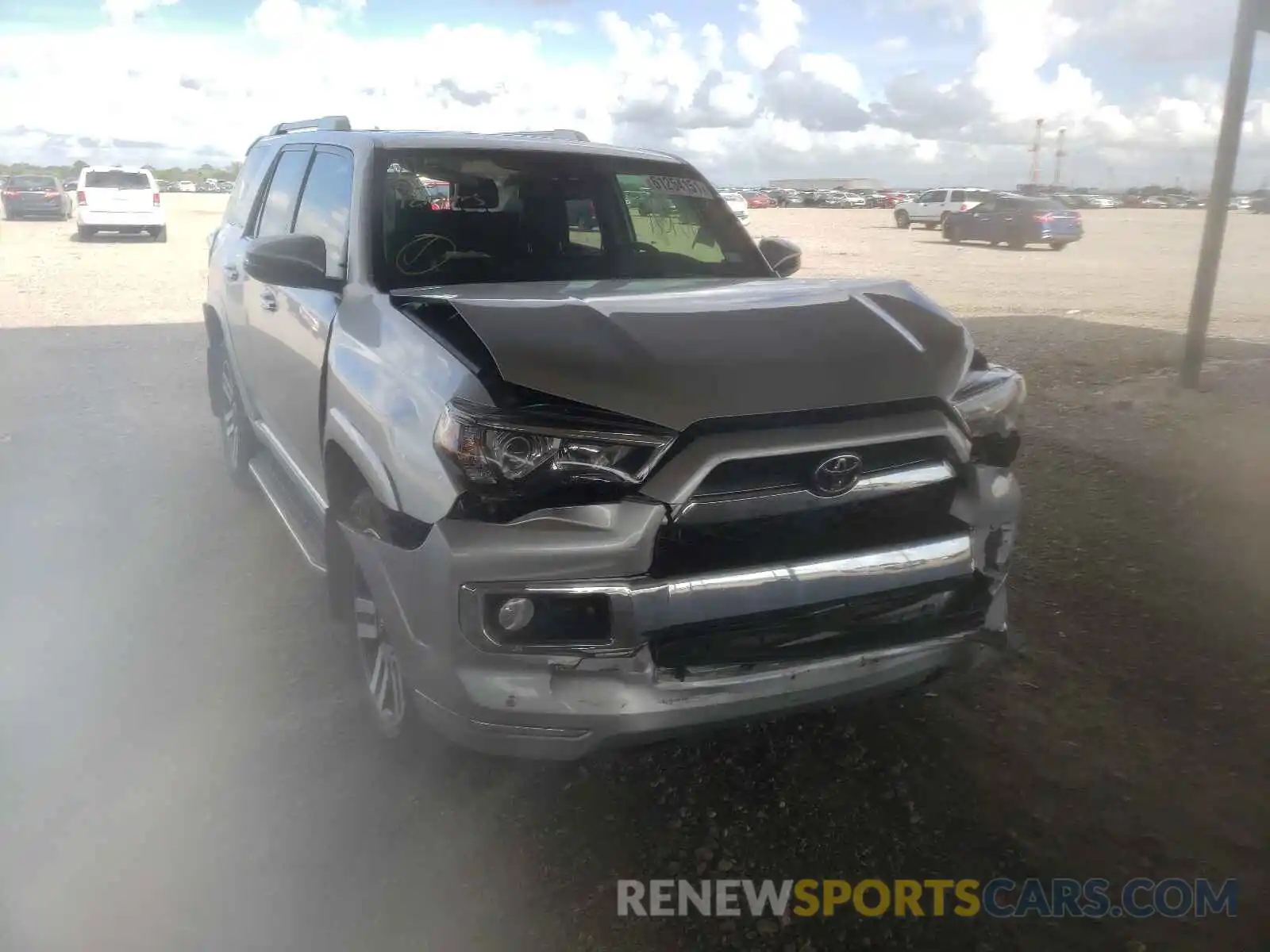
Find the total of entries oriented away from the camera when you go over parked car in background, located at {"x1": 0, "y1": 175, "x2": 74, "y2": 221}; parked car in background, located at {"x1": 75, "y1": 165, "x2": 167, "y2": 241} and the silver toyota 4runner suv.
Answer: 2

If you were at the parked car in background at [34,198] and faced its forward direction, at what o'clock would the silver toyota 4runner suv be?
The silver toyota 4runner suv is roughly at 6 o'clock from the parked car in background.

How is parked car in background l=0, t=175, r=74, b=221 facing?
away from the camera

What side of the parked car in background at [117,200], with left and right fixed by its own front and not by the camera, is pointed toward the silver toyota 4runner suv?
back

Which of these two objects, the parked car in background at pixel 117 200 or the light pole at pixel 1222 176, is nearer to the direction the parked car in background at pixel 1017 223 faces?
the parked car in background

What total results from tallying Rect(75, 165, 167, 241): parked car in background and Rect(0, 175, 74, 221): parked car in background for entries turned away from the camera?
2

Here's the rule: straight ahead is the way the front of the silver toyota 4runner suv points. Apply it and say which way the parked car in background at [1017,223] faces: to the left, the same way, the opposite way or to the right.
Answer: the opposite way

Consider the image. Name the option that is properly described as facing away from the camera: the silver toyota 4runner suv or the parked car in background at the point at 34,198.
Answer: the parked car in background

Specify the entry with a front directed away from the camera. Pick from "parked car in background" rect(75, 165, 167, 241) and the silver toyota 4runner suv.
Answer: the parked car in background

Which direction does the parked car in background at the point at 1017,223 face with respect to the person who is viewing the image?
facing away from the viewer and to the left of the viewer

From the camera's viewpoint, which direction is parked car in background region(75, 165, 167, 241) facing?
away from the camera

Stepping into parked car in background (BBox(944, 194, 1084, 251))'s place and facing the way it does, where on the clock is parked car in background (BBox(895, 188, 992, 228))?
parked car in background (BBox(895, 188, 992, 228)) is roughly at 1 o'clock from parked car in background (BBox(944, 194, 1084, 251)).
